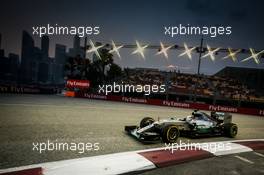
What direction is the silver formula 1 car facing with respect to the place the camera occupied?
facing the viewer and to the left of the viewer
